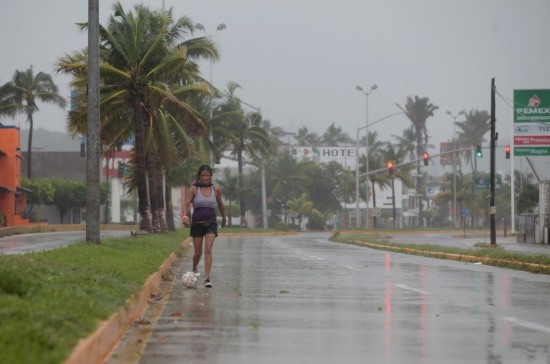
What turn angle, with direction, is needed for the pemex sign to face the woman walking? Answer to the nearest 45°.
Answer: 0° — it already faces them

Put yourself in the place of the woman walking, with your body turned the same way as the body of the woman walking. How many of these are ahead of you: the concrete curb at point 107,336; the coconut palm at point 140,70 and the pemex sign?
1

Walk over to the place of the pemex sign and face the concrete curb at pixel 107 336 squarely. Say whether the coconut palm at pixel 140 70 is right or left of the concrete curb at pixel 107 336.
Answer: right

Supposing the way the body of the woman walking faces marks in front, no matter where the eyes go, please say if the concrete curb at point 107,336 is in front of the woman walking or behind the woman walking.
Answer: in front

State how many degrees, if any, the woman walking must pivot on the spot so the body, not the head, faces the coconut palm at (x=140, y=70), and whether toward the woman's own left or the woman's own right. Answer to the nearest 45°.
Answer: approximately 180°

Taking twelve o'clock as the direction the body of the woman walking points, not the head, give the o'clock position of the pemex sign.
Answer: The pemex sign is roughly at 7 o'clock from the woman walking.

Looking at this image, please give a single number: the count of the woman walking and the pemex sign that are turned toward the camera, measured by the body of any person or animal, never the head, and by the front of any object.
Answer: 2

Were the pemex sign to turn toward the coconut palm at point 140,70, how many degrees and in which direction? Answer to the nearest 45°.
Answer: approximately 45° to its right

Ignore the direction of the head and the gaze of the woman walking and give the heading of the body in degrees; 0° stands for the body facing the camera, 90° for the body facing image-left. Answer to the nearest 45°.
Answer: approximately 0°

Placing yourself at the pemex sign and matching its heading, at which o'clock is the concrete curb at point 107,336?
The concrete curb is roughly at 12 o'clock from the pemex sign.
